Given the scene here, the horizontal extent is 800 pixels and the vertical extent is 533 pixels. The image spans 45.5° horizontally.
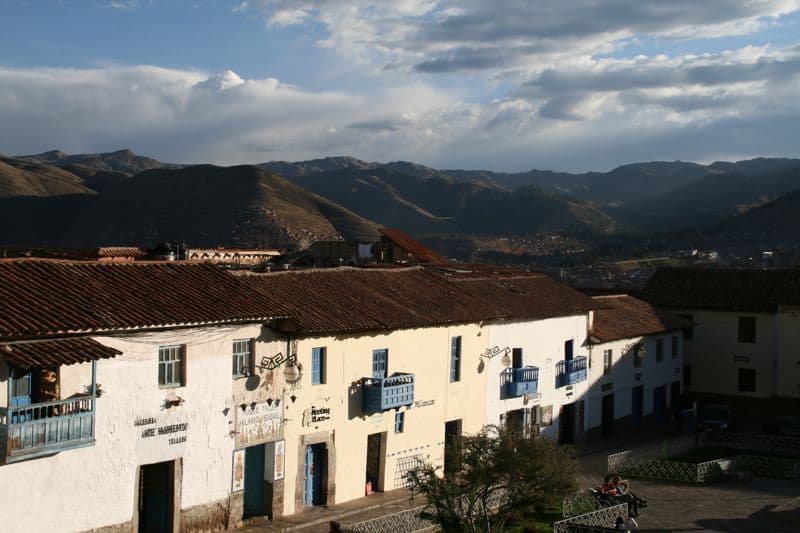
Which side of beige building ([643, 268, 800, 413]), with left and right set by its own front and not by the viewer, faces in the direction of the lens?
front

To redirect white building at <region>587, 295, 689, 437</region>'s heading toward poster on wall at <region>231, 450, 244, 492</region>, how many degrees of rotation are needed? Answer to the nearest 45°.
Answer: approximately 45° to its right

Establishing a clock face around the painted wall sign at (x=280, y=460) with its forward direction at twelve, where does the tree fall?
The tree is roughly at 12 o'clock from the painted wall sign.

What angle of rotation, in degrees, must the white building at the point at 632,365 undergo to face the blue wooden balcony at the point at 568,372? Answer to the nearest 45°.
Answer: approximately 45° to its right

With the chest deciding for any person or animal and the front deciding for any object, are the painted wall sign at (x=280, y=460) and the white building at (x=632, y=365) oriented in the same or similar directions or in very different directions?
same or similar directions

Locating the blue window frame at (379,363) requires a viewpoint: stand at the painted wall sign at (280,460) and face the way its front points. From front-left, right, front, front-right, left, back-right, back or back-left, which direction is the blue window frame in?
left

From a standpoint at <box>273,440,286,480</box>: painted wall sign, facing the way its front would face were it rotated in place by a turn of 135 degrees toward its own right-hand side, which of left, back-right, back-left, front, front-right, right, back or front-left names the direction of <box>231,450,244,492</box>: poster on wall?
front-left

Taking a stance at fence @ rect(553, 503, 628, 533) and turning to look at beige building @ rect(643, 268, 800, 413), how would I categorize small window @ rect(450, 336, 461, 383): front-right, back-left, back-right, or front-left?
front-left

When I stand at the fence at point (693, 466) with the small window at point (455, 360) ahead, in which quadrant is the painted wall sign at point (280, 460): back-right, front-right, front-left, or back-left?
front-left

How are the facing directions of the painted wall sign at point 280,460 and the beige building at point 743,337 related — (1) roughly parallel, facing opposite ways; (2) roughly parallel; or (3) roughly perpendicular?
roughly perpendicular

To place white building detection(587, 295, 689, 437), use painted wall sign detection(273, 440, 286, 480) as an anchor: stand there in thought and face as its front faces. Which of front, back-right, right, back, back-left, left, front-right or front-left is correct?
left

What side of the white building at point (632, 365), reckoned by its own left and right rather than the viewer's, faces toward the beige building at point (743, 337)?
left

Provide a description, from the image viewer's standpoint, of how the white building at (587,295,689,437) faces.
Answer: facing the viewer and to the right of the viewer

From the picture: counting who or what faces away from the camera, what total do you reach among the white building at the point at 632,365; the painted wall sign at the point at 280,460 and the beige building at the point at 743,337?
0

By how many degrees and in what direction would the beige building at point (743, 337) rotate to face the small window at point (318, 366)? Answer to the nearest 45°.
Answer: approximately 45° to its right

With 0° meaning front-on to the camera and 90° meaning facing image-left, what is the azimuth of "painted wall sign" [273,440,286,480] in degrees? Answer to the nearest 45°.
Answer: approximately 315°

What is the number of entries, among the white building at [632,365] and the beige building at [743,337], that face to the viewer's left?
0
